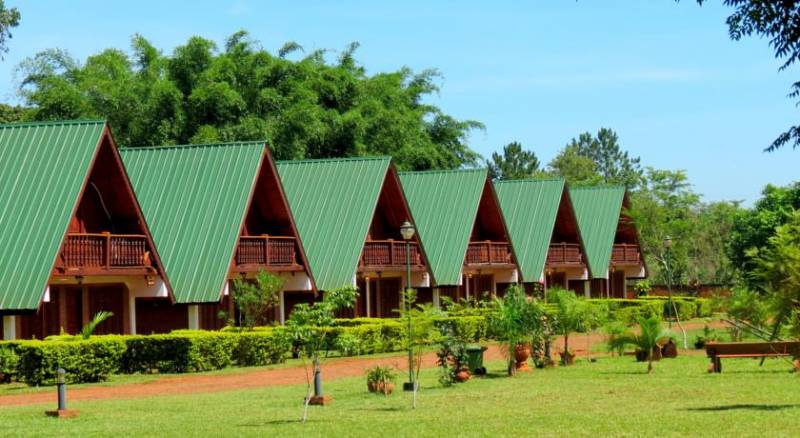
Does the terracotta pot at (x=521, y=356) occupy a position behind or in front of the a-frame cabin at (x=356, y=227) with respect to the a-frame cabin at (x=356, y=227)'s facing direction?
in front

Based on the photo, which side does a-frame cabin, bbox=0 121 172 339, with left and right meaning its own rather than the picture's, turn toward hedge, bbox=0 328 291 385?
front

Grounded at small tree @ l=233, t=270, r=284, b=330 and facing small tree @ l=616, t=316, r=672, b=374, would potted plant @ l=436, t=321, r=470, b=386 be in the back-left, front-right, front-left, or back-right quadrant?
front-right

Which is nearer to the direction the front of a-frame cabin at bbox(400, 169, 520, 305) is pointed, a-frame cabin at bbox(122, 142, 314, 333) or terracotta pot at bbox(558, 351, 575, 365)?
the terracotta pot

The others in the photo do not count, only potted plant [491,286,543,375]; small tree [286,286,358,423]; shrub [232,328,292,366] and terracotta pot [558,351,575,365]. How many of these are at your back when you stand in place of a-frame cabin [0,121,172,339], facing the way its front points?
0

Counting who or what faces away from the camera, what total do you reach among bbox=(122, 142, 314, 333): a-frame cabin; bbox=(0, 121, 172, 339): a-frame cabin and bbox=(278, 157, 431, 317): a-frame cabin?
0

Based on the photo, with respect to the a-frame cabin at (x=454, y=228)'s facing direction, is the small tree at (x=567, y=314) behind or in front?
in front

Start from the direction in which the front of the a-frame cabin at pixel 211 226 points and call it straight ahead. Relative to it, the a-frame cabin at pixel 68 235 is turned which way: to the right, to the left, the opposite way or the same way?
the same way

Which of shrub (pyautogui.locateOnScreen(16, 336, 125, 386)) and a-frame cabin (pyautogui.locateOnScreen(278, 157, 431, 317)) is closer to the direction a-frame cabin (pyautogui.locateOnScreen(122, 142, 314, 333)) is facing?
the shrub

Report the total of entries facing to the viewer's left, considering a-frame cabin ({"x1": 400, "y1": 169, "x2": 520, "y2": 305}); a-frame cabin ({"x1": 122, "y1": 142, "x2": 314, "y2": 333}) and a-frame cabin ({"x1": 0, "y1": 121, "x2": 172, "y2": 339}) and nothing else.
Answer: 0

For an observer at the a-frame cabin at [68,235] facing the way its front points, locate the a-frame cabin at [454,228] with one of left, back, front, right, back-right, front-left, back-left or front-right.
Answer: left

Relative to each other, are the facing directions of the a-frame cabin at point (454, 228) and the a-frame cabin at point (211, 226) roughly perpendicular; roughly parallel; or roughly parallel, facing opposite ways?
roughly parallel

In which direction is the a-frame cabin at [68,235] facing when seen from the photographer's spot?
facing the viewer and to the right of the viewer
